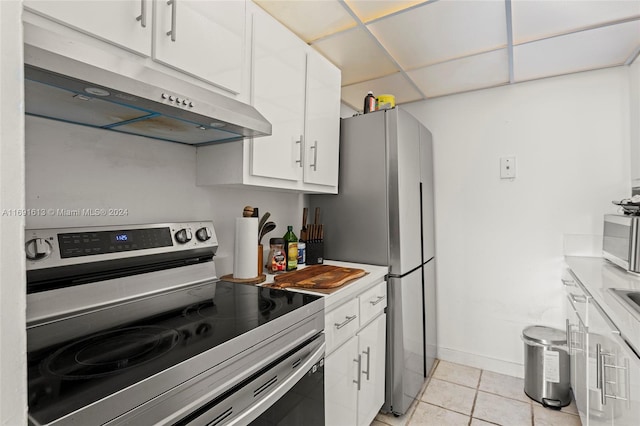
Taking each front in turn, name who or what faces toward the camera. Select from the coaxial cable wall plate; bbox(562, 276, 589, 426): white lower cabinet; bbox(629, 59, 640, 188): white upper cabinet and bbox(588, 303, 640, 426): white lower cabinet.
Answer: the coaxial cable wall plate

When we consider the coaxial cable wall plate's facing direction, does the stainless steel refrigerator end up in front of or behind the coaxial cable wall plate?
in front

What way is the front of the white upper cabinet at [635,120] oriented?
to the viewer's left

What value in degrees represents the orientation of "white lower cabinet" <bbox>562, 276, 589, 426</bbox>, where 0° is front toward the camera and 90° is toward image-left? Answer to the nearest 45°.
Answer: approximately 90°

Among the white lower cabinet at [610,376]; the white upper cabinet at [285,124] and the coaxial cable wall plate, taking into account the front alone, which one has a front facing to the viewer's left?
the white lower cabinet

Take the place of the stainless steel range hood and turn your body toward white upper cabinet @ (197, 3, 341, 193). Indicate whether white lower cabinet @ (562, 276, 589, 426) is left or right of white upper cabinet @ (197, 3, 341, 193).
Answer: right

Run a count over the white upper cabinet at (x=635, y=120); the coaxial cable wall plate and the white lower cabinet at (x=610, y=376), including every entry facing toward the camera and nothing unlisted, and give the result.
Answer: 1

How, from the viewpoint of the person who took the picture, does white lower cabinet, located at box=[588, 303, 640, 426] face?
facing to the left of the viewer

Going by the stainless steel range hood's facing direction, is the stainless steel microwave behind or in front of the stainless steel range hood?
in front
